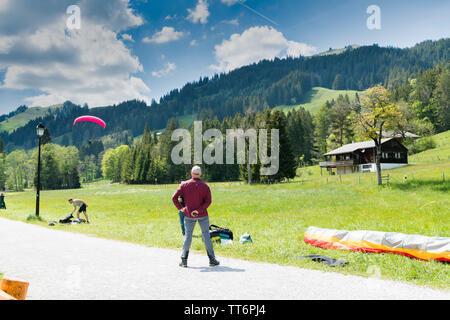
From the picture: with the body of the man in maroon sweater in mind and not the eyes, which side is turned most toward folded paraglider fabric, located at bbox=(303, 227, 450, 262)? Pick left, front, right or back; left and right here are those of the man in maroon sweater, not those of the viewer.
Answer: right

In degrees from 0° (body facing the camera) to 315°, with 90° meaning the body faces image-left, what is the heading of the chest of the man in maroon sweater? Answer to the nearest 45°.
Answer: approximately 180°
